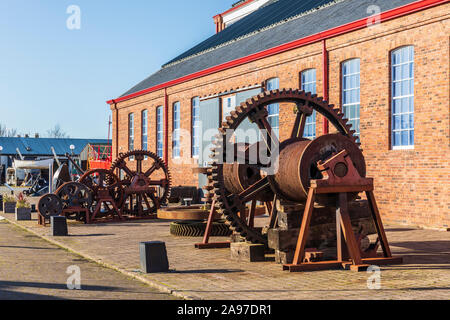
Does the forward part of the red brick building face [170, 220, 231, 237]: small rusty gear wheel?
yes

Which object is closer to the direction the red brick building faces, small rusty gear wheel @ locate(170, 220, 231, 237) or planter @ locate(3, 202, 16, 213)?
the small rusty gear wheel

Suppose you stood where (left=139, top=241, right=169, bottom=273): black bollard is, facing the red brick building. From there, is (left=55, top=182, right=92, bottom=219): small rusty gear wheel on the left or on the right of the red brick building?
left

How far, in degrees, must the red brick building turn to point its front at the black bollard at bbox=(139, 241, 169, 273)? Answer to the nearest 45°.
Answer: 0° — it already faces it

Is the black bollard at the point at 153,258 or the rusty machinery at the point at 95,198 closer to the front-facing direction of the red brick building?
the rusty machinery

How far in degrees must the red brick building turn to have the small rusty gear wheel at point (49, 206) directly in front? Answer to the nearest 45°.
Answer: approximately 45° to its right

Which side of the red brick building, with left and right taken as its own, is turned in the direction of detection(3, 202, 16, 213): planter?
front

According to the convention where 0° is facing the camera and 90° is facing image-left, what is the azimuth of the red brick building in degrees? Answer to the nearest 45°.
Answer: approximately 45°

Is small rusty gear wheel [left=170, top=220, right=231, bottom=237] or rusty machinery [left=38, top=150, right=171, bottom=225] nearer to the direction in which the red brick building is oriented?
the small rusty gear wheel

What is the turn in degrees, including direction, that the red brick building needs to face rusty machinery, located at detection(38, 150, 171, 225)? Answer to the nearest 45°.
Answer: approximately 45° to its right
